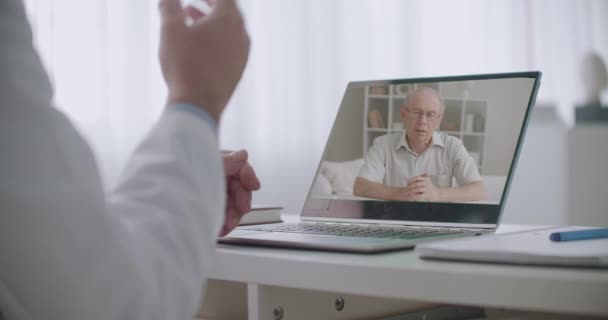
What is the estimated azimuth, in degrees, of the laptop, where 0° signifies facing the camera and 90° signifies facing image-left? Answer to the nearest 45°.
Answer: approximately 45°
